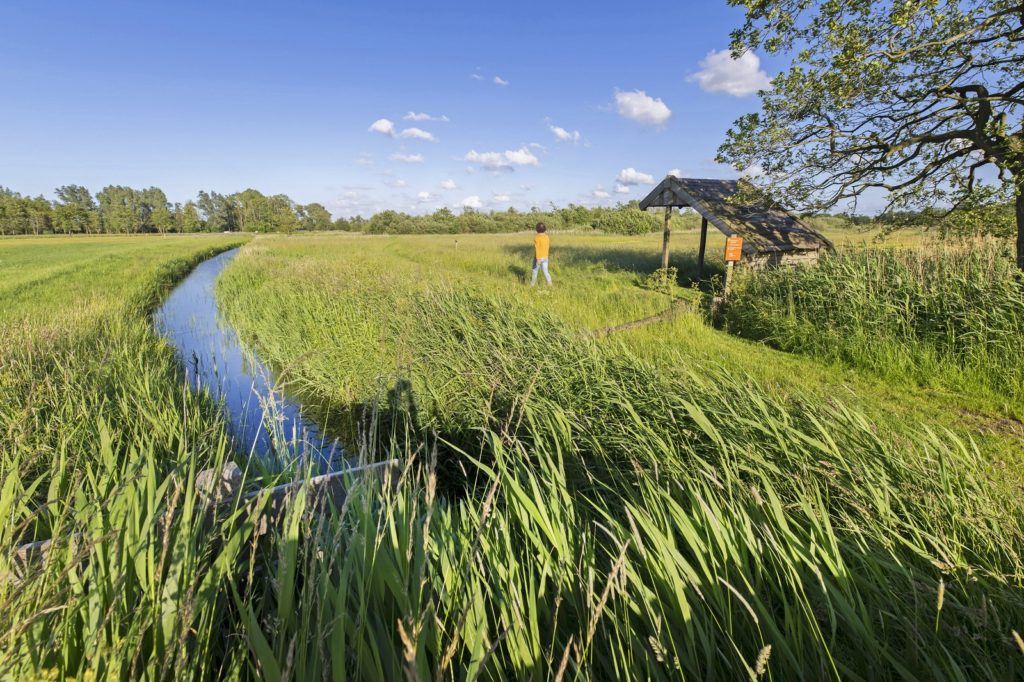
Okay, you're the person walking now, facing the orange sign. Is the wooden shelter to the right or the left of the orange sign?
left

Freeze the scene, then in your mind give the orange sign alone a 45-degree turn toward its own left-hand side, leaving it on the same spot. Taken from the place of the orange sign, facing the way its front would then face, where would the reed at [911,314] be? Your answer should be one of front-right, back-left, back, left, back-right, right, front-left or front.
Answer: front

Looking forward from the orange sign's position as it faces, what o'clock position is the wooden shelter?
The wooden shelter is roughly at 6 o'clock from the orange sign.

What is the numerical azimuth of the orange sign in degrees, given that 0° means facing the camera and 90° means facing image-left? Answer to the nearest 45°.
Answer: approximately 0°

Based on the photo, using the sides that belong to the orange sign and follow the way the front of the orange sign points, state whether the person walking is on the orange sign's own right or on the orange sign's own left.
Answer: on the orange sign's own right

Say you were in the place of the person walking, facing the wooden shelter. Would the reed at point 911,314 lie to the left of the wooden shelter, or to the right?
right
